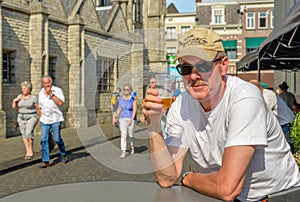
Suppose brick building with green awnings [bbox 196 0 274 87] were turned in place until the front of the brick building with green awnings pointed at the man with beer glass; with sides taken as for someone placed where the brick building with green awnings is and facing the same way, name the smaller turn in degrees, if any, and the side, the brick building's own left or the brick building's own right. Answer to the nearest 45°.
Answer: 0° — it already faces them

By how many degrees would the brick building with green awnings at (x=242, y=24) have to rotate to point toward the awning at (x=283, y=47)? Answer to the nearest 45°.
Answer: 0° — it already faces it

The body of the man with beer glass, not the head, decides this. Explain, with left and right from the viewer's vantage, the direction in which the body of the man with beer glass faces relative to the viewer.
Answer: facing the viewer and to the left of the viewer

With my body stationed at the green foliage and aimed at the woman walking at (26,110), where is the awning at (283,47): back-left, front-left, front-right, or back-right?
front-right

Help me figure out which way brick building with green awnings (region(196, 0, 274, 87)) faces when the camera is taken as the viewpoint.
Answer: facing the viewer

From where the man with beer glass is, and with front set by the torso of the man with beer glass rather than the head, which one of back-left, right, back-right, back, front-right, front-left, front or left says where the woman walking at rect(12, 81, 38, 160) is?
right

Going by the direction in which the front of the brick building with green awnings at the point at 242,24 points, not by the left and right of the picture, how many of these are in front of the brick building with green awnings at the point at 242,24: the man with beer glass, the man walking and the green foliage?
3

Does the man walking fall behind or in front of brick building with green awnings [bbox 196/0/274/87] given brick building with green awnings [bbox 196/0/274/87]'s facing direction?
in front

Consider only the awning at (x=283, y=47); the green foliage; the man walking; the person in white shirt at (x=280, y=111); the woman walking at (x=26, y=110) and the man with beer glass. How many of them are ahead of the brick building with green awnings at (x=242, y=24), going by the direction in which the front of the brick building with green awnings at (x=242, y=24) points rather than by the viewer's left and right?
6
